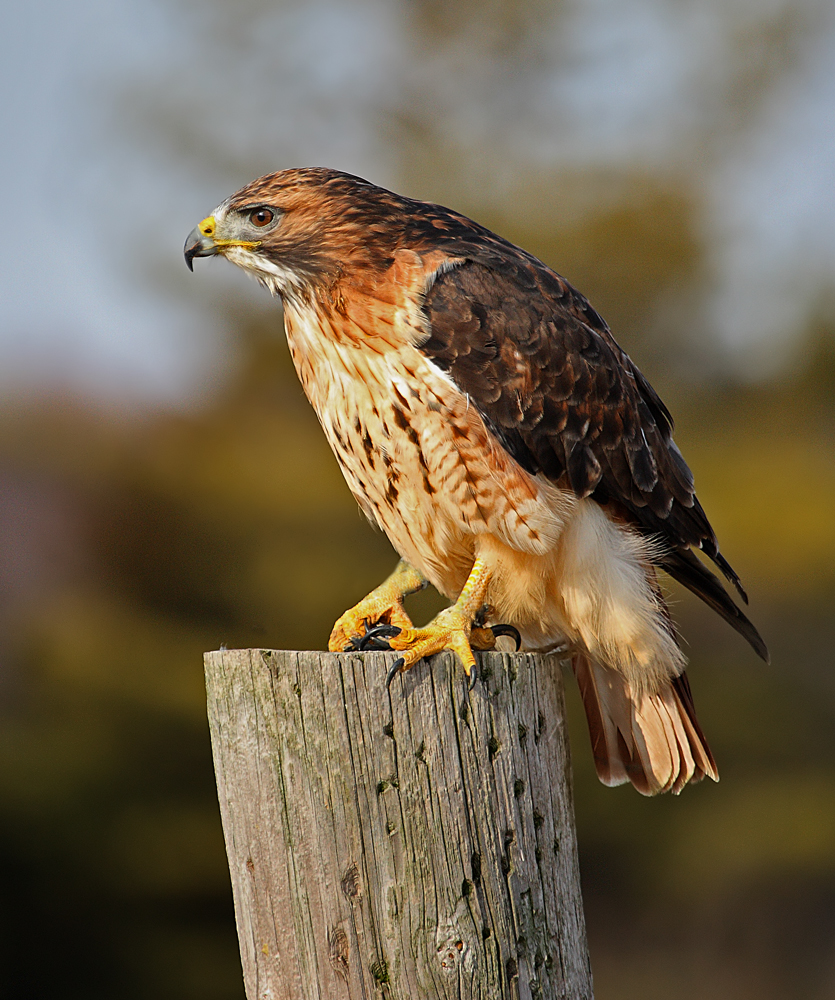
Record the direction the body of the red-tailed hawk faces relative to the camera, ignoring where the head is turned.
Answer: to the viewer's left
